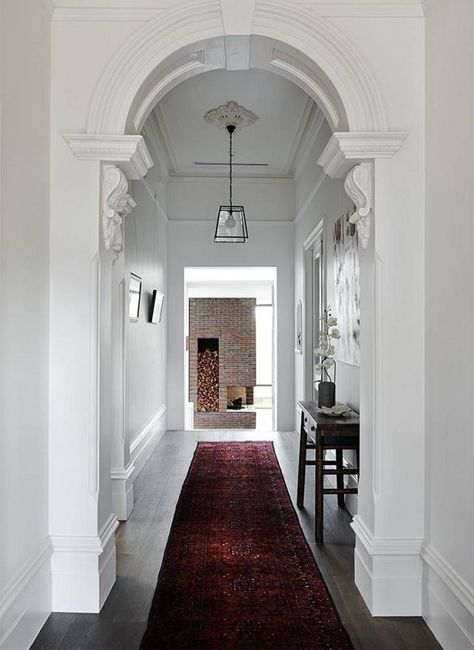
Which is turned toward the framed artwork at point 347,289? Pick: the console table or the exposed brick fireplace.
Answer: the exposed brick fireplace

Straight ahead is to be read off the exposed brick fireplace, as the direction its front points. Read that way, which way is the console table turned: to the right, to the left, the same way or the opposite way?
to the right

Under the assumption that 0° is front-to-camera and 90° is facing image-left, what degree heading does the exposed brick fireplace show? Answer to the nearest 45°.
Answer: approximately 0°

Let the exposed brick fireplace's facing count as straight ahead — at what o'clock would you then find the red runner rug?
The red runner rug is roughly at 12 o'clock from the exposed brick fireplace.

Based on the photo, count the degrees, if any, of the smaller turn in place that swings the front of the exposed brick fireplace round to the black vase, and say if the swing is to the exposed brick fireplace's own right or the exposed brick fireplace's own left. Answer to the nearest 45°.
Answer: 0° — it already faces it

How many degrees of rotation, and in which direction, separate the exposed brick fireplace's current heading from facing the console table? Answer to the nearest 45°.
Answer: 0° — it already faces it

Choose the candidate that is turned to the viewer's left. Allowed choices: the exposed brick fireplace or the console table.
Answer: the console table

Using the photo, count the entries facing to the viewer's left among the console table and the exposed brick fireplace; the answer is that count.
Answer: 1

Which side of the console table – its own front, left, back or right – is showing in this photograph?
left

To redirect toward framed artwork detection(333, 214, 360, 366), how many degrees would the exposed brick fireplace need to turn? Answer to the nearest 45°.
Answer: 0° — it already faces it
